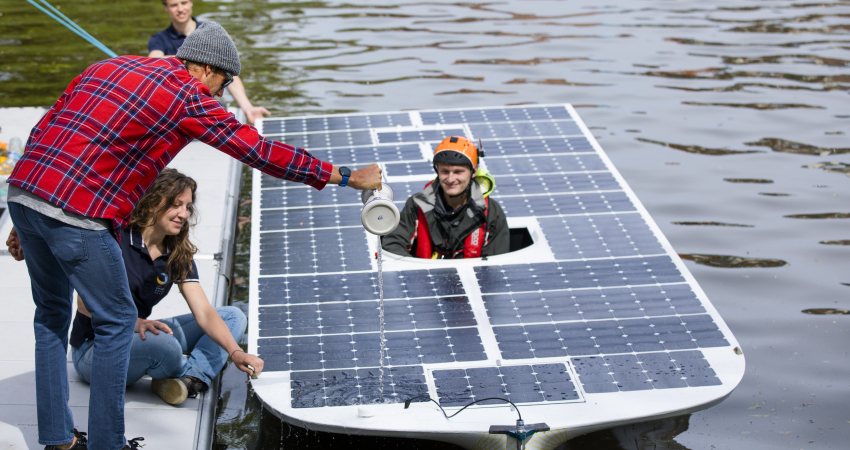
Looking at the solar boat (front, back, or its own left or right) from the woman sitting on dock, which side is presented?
right

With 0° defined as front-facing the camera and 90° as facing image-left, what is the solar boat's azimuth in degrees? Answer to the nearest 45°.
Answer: approximately 0°

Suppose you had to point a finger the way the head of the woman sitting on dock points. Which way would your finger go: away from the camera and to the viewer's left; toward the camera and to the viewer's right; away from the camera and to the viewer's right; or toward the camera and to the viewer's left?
toward the camera and to the viewer's right

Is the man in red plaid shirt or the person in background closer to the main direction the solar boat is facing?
the man in red plaid shirt

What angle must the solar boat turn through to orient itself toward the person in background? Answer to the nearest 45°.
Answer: approximately 135° to its right

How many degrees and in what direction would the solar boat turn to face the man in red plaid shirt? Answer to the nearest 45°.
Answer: approximately 45° to its right

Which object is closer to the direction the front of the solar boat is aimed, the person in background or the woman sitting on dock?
the woman sitting on dock
